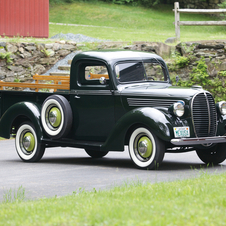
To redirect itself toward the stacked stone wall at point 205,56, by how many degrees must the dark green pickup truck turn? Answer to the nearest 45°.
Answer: approximately 135° to its left

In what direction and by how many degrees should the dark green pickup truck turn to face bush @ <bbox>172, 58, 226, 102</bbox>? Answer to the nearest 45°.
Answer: approximately 135° to its left

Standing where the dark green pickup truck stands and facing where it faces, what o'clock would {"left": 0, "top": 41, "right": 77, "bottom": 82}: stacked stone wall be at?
The stacked stone wall is roughly at 7 o'clock from the dark green pickup truck.

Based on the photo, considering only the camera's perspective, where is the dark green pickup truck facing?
facing the viewer and to the right of the viewer
